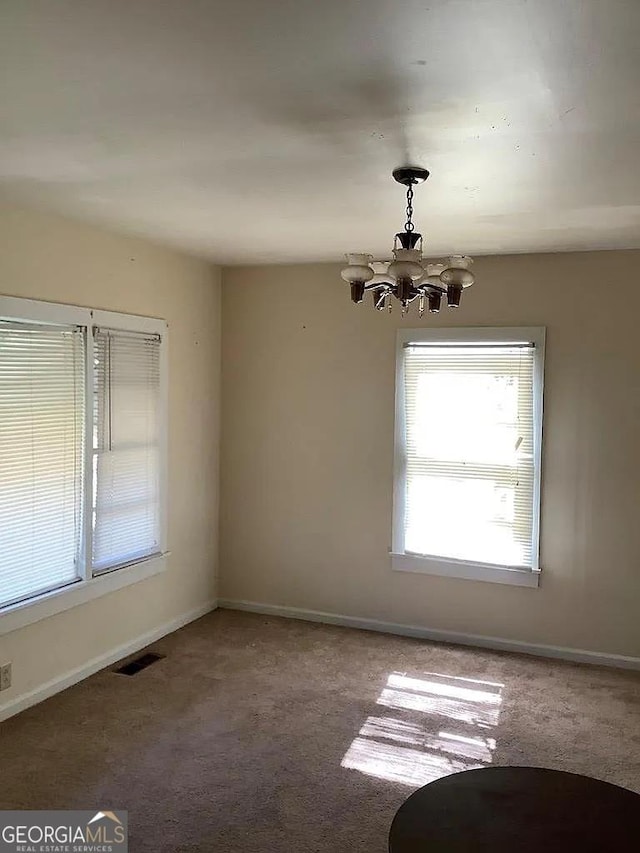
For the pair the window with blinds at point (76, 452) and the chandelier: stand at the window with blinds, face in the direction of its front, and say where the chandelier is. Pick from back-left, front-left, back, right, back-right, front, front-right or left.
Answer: front

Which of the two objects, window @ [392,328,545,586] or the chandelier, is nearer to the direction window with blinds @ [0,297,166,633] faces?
the chandelier

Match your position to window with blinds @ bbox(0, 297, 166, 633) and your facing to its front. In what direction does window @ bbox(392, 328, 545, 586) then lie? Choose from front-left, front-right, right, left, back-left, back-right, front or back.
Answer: front-left

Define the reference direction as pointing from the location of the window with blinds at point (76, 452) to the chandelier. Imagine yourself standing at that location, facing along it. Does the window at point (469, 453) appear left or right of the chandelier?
left

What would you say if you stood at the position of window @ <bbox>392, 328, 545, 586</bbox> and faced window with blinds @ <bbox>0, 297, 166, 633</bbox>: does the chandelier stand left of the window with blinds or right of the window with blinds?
left

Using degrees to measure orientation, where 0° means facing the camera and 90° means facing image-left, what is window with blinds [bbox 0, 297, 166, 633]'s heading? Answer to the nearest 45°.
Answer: approximately 315°
